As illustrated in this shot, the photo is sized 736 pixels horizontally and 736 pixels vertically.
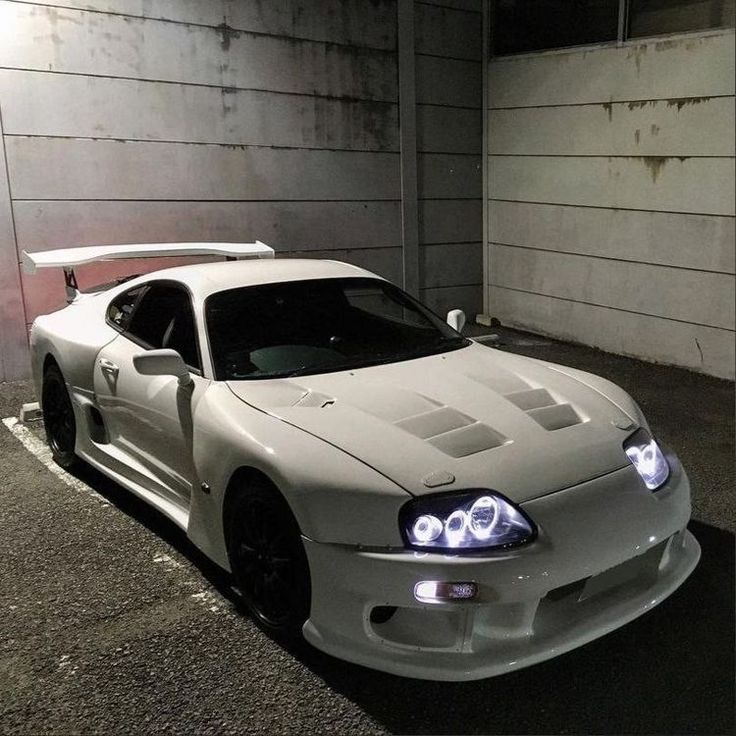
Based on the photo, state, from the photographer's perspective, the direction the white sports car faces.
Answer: facing the viewer and to the right of the viewer
